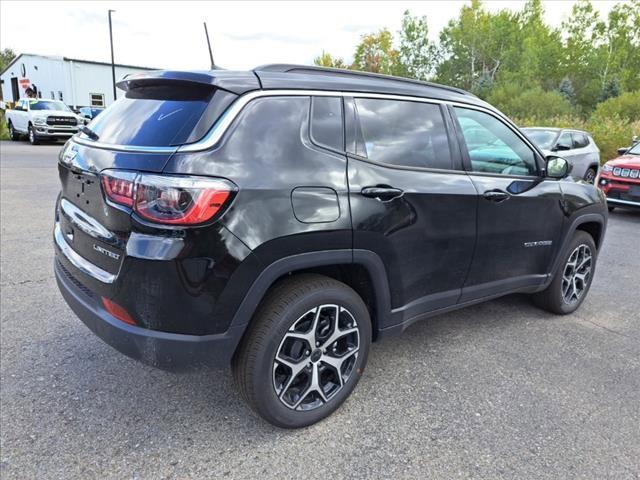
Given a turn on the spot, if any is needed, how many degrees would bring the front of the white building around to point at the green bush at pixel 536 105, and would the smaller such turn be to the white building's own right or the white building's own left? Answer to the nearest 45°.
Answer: approximately 90° to the white building's own left

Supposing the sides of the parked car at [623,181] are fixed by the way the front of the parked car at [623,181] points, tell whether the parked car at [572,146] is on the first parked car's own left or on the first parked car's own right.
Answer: on the first parked car's own right

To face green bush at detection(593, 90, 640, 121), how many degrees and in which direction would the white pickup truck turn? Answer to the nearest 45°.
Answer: approximately 45° to its left

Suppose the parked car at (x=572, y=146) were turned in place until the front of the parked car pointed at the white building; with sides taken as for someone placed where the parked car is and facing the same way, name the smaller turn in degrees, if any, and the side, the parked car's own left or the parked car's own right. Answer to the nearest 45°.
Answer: approximately 90° to the parked car's own right

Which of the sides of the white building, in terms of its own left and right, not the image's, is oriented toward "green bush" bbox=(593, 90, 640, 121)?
left

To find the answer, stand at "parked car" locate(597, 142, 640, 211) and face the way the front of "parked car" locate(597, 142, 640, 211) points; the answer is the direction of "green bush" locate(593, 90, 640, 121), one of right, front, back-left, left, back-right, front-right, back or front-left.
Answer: back-right

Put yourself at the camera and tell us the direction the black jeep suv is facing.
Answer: facing away from the viewer and to the right of the viewer

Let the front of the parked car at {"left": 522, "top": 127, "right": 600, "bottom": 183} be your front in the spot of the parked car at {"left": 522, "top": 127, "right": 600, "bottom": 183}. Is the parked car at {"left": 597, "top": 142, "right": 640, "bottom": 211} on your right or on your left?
on your left

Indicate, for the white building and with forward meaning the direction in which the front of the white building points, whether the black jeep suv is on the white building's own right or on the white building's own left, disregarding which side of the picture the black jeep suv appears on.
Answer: on the white building's own left

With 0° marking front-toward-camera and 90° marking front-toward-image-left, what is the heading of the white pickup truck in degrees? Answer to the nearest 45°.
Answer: approximately 315°

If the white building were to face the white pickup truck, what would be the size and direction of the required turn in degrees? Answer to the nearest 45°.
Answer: approximately 45° to its left

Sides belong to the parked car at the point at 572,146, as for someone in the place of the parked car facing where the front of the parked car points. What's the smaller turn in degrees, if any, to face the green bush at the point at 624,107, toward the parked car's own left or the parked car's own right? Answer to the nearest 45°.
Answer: approximately 135° to the parked car's own right

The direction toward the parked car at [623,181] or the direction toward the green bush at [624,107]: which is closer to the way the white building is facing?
the parked car

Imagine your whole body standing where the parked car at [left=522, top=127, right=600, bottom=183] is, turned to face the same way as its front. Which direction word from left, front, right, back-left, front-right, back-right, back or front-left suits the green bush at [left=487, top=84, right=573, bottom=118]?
back-right

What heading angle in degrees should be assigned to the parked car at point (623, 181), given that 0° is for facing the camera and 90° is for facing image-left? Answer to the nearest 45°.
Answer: approximately 45°

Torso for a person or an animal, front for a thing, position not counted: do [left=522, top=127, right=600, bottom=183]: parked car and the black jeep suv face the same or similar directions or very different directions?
very different directions
